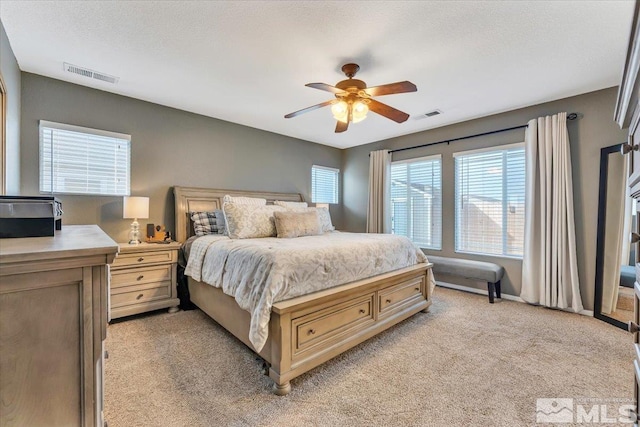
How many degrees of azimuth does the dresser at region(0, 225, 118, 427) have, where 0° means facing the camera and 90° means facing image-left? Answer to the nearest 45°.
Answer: approximately 270°

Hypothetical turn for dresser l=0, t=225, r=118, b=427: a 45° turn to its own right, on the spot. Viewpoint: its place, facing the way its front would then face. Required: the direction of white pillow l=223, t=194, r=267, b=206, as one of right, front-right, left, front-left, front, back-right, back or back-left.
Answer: left

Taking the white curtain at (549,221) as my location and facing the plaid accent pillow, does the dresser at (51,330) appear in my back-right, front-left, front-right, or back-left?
front-left

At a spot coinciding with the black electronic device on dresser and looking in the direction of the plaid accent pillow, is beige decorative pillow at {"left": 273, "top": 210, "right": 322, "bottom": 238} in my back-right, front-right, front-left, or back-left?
front-right

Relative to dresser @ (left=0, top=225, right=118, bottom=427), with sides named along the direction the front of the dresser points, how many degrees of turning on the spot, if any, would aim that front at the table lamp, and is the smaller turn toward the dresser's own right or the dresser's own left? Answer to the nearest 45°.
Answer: approximately 90° to the dresser's own left

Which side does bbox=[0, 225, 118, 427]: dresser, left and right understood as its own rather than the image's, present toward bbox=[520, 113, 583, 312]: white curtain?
front

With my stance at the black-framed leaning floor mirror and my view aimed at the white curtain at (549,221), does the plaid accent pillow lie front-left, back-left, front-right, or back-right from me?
front-left

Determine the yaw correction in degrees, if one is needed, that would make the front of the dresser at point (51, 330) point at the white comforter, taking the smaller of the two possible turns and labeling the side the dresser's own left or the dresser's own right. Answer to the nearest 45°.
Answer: approximately 45° to the dresser's own left

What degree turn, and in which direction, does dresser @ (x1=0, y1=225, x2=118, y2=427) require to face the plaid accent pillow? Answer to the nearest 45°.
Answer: approximately 45° to its left

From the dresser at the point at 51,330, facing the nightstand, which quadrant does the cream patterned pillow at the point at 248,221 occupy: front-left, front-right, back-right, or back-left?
front-right

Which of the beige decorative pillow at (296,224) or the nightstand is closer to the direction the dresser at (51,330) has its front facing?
the beige decorative pillow

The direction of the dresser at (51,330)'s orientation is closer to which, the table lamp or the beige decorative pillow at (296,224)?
the beige decorative pillow

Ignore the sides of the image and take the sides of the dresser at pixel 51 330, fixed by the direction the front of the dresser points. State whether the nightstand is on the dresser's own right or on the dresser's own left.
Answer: on the dresser's own left

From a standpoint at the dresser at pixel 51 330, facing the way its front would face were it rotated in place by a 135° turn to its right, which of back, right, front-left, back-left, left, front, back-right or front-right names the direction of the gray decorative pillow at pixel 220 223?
back

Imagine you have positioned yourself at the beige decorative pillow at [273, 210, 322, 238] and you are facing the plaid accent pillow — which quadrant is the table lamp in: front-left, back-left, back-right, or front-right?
front-left

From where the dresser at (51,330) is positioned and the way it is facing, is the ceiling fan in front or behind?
in front
